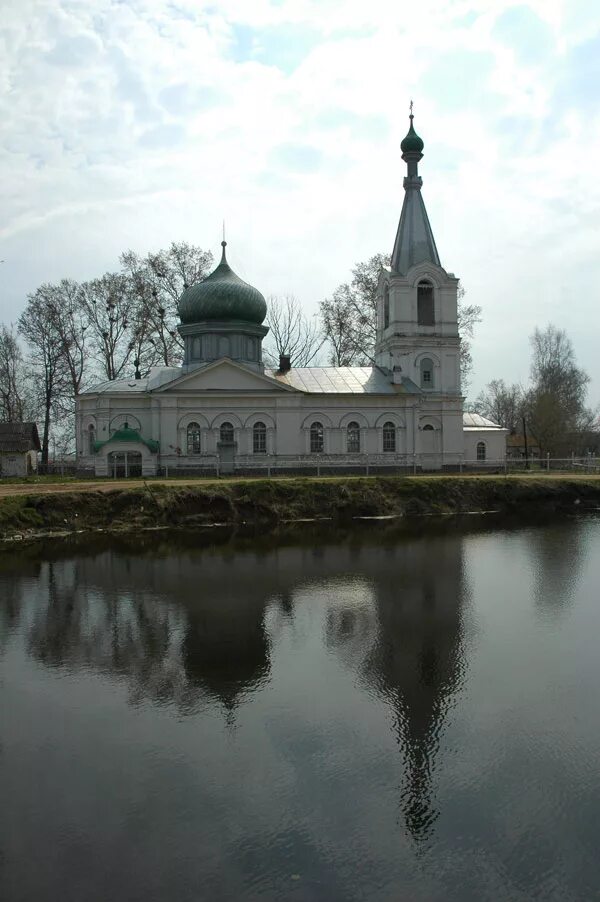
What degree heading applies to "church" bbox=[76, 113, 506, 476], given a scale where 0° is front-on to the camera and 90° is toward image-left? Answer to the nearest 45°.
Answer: approximately 270°

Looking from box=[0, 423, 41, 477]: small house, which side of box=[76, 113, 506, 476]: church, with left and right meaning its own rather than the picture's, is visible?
back
